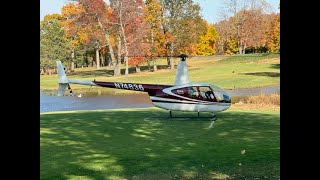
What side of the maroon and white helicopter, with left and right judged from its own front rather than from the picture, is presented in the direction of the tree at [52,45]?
left

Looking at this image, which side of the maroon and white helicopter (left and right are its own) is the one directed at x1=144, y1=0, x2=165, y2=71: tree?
left

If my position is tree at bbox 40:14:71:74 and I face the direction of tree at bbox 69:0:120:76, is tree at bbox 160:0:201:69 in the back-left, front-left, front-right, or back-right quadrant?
front-left

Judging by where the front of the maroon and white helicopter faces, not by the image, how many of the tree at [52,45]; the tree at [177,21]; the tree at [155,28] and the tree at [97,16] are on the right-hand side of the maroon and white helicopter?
0

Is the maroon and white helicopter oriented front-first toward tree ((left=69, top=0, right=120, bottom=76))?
no

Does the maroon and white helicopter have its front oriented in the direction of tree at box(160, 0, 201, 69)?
no

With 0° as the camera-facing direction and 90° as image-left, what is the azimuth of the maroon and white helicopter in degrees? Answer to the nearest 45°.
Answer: approximately 270°

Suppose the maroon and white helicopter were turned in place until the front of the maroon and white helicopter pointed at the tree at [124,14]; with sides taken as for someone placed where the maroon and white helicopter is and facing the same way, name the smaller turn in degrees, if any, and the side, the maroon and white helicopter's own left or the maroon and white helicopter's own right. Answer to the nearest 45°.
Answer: approximately 90° to the maroon and white helicopter's own left
